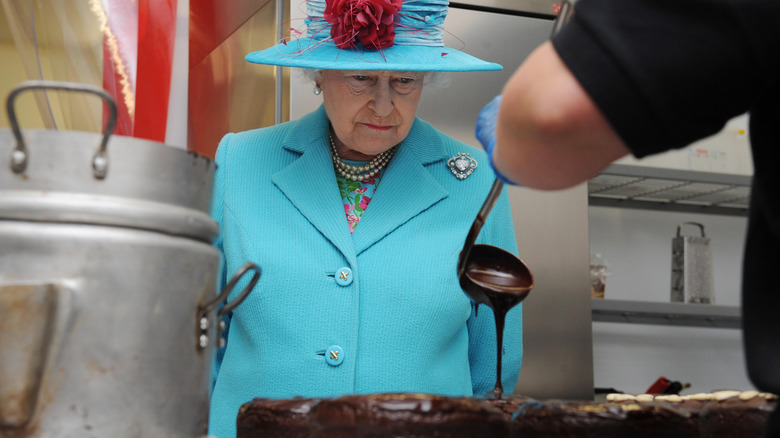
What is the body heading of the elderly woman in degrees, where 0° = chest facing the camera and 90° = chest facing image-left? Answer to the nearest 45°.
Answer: approximately 0°

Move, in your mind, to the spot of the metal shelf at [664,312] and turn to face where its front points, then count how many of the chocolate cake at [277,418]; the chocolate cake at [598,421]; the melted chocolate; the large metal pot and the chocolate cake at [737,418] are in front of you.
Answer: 5

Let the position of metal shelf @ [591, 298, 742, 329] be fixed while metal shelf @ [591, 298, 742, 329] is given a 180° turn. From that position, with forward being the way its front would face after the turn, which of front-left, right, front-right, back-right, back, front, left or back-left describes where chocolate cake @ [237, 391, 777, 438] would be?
back

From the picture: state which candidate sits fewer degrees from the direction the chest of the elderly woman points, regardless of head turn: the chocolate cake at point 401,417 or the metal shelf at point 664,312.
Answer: the chocolate cake

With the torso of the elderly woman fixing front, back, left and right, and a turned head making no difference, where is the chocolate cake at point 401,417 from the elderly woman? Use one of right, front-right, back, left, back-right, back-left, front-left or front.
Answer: front

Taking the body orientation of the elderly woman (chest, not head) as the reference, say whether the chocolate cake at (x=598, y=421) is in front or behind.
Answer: in front

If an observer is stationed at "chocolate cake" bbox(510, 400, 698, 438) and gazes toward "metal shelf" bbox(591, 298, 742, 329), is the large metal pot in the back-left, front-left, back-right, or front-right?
back-left

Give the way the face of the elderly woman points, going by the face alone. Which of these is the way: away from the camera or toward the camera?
toward the camera

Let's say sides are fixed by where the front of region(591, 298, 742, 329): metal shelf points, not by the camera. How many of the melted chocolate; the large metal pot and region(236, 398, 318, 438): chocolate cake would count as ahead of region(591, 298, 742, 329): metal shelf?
3

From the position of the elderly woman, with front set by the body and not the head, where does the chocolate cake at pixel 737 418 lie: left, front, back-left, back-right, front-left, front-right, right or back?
front-left

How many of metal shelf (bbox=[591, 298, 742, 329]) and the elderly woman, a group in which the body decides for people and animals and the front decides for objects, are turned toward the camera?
2

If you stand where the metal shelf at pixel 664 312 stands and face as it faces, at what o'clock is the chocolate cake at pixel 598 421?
The chocolate cake is roughly at 12 o'clock from the metal shelf.
